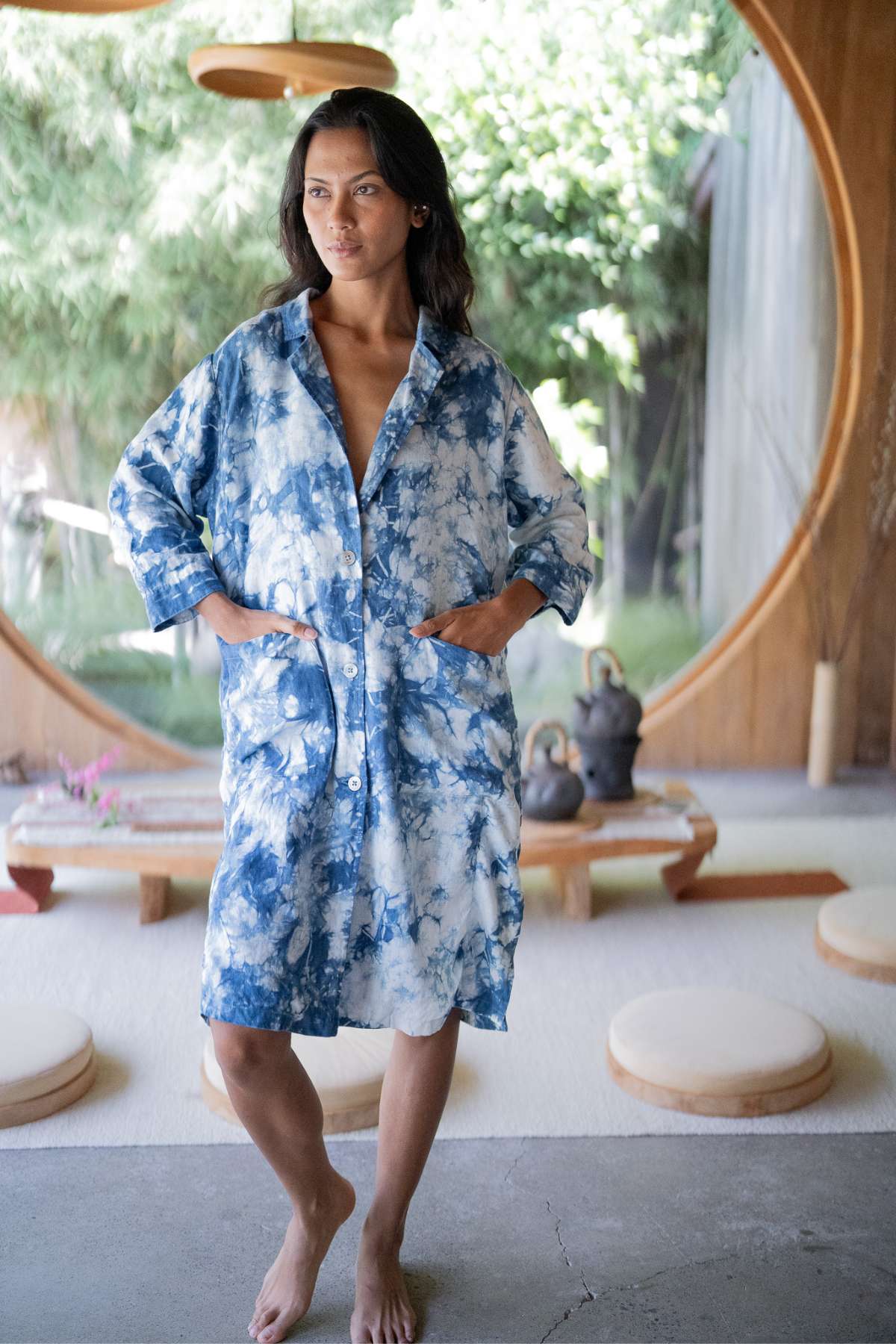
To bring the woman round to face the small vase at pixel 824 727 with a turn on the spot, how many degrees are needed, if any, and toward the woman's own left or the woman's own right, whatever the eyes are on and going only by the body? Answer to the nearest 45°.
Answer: approximately 135° to the woman's own left

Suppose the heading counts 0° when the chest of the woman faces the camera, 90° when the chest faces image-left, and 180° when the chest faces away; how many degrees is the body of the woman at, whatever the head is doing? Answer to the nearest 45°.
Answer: approximately 0°

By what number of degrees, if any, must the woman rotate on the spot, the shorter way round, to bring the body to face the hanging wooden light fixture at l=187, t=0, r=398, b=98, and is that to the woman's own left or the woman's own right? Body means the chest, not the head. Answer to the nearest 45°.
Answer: approximately 180°

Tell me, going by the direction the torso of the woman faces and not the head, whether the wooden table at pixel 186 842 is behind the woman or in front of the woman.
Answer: behind
